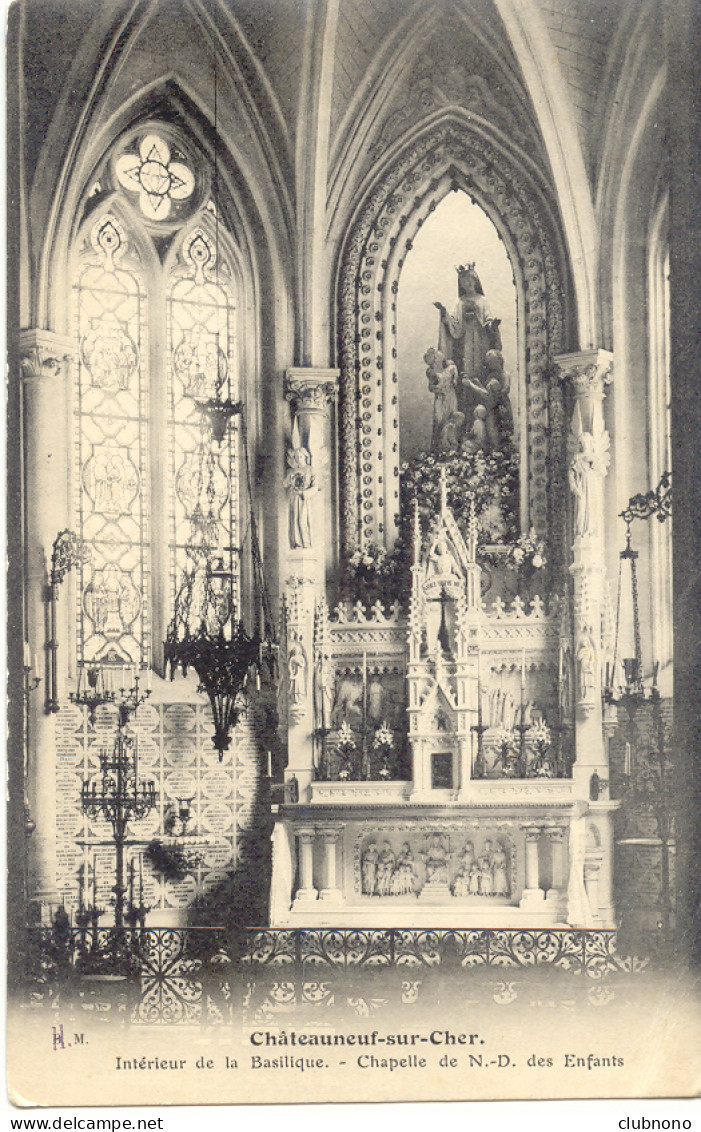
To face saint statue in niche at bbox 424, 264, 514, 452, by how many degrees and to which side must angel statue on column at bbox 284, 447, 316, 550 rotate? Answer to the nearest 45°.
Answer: approximately 90° to its left

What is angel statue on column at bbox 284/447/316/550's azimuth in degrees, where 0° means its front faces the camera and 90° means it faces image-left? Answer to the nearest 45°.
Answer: approximately 0°

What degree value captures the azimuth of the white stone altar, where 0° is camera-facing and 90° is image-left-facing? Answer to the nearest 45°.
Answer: approximately 0°

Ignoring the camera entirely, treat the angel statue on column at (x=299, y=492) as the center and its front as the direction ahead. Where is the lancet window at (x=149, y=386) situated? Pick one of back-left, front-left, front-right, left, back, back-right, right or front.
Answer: right

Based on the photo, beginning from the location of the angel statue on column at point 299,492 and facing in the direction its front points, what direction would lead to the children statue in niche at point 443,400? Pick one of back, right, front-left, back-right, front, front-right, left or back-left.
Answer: left
